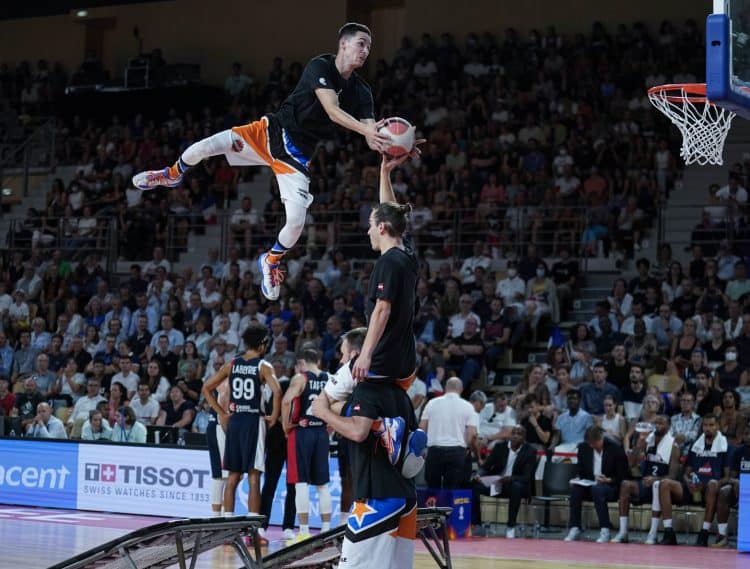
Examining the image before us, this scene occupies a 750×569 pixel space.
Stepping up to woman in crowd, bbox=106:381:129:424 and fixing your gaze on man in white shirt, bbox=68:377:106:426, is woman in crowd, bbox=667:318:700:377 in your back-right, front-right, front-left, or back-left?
back-right

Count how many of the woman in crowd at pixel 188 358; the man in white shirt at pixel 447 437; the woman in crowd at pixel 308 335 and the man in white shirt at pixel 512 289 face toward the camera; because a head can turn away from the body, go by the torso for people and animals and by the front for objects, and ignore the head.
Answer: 3

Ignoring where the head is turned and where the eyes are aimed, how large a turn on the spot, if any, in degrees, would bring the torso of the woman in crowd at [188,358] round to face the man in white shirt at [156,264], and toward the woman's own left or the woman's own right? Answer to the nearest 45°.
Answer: approximately 180°

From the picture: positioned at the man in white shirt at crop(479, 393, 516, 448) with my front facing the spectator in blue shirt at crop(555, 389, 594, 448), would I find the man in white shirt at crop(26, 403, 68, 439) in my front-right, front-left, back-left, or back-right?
back-right

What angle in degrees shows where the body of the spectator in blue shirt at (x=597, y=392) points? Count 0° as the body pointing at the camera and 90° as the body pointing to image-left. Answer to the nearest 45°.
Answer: approximately 0°

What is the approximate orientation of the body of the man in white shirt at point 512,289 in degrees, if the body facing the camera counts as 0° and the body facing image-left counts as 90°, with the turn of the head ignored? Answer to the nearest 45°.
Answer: approximately 0°

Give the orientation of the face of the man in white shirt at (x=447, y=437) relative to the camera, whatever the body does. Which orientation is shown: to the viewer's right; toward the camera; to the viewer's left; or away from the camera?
away from the camera

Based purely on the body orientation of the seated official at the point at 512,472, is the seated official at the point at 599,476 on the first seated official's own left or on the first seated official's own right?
on the first seated official's own left

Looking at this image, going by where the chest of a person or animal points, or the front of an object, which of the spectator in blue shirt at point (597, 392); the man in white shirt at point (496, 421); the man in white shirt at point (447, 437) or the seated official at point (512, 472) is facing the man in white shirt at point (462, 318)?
the man in white shirt at point (447, 437)
